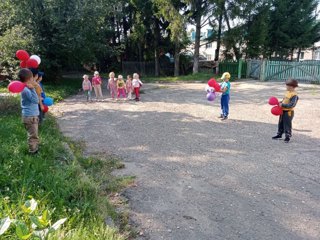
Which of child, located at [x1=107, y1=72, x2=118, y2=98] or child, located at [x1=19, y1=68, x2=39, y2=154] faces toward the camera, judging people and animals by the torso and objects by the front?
child, located at [x1=107, y1=72, x2=118, y2=98]

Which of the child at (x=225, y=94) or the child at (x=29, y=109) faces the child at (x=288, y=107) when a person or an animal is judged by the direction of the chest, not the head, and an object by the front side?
the child at (x=29, y=109)

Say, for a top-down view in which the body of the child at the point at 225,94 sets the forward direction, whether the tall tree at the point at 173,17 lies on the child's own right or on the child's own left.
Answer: on the child's own right

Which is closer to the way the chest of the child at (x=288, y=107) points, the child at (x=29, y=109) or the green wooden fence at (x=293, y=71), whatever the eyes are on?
the child

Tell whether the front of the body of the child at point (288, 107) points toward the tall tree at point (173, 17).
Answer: no

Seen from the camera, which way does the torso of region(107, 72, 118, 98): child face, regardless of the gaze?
toward the camera

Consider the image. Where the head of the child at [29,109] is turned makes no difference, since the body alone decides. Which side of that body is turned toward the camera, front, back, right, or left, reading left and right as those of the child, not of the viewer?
right

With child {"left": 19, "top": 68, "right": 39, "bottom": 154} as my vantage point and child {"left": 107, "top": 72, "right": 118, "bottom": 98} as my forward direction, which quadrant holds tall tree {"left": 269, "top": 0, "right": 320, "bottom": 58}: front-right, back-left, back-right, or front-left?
front-right

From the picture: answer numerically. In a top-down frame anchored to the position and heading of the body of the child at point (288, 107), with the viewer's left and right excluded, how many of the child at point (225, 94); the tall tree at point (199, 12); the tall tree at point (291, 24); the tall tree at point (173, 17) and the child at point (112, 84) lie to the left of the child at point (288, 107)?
0

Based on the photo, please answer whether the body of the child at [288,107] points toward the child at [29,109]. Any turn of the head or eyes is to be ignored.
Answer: yes

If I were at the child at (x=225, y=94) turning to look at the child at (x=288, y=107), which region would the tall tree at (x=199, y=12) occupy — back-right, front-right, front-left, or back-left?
back-left

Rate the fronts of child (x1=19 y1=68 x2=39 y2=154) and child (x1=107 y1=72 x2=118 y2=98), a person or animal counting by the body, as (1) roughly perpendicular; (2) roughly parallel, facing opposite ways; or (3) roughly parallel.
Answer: roughly perpendicular

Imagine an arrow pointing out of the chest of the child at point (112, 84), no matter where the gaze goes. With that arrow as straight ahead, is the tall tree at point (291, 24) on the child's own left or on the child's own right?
on the child's own left

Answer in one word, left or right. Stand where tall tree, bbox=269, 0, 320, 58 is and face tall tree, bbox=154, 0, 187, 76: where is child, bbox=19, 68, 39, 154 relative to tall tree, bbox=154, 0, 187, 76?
left

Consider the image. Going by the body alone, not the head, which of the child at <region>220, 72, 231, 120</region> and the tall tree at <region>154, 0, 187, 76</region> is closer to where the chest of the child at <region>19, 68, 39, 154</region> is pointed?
the child

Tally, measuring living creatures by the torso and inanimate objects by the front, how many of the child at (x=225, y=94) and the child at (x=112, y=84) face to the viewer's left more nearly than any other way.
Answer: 1

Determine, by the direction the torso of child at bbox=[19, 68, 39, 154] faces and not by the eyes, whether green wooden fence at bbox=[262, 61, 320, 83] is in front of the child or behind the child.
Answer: in front

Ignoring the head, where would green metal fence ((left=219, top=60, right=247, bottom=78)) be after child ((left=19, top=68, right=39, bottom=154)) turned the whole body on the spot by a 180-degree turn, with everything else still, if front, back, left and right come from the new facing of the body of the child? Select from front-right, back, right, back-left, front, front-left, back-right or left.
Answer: back-right
